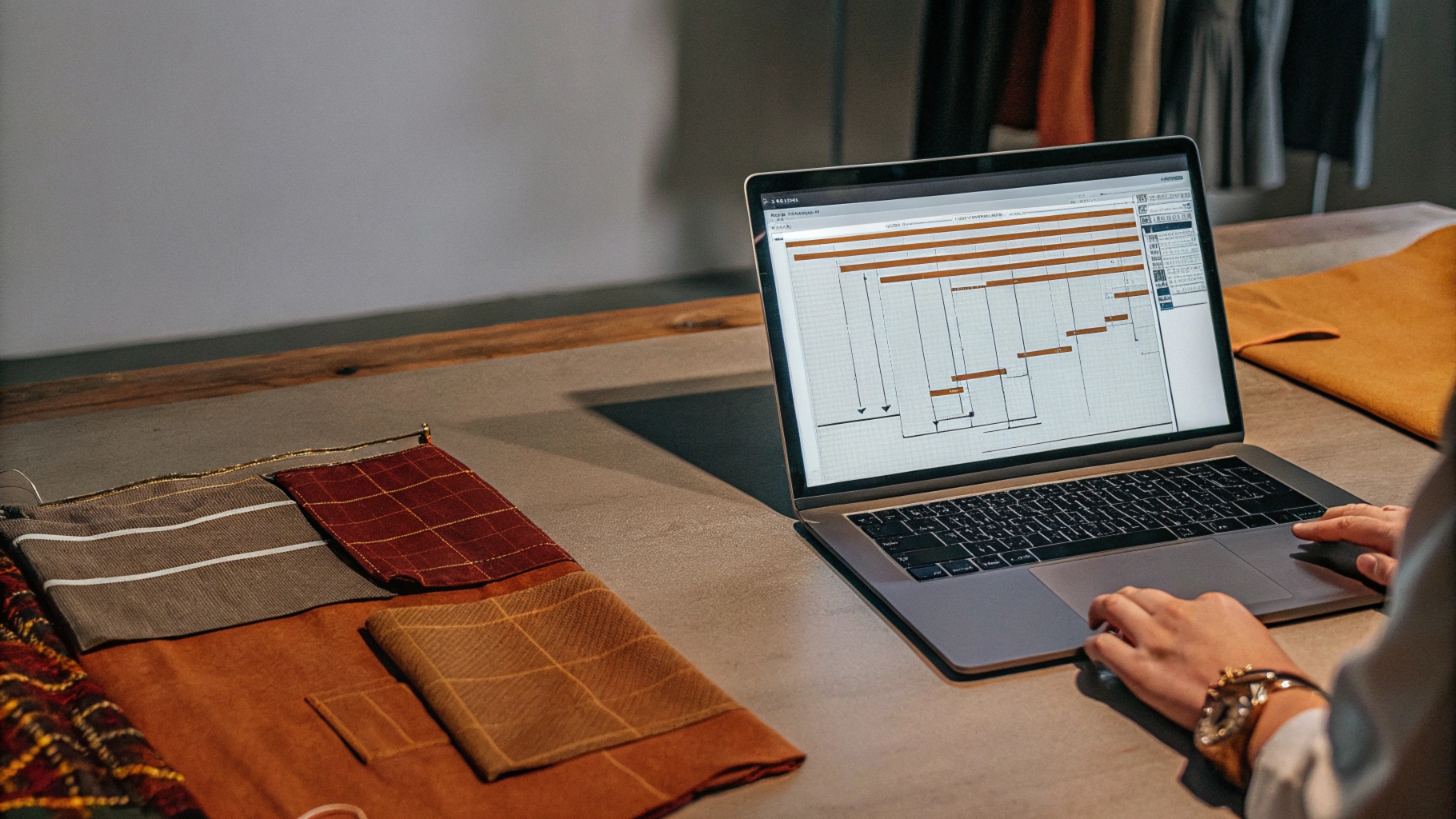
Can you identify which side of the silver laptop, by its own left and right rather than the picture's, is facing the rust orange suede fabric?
right

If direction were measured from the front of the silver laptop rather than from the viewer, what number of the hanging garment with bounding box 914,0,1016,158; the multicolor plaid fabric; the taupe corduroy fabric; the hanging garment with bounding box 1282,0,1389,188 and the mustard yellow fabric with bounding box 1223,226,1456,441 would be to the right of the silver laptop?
2

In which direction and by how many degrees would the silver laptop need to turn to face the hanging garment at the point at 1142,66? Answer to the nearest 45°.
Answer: approximately 135° to its left

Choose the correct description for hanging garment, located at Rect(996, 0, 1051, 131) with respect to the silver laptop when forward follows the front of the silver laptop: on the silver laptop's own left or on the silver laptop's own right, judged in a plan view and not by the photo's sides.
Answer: on the silver laptop's own left

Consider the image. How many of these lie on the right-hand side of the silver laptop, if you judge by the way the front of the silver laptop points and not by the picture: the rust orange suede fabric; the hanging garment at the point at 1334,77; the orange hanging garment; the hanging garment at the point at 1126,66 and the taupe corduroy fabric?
2

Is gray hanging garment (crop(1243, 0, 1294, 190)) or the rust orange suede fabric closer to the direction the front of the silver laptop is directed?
the rust orange suede fabric

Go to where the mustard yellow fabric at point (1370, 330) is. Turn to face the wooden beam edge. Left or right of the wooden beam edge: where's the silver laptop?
left

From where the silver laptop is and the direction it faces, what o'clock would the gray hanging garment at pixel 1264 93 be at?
The gray hanging garment is roughly at 8 o'clock from the silver laptop.

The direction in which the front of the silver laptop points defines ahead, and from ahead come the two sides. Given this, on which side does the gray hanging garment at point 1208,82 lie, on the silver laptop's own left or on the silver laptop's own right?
on the silver laptop's own left

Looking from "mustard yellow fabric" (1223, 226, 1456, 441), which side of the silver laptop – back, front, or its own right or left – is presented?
left

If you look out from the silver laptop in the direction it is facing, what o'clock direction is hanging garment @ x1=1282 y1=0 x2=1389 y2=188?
The hanging garment is roughly at 8 o'clock from the silver laptop.

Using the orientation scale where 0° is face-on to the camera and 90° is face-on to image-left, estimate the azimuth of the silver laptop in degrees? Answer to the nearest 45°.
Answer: approximately 315°
